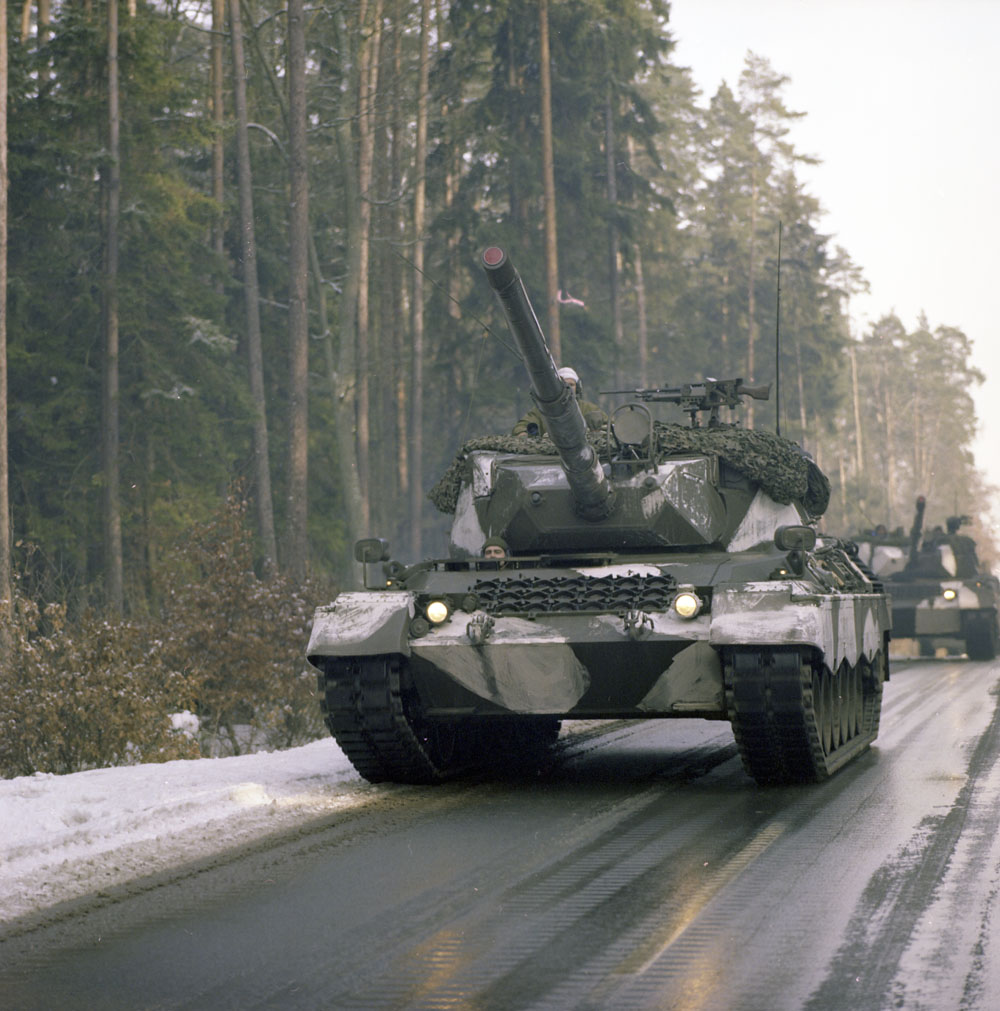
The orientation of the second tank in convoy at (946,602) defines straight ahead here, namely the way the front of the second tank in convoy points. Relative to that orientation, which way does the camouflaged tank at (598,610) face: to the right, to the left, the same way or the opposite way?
the same way

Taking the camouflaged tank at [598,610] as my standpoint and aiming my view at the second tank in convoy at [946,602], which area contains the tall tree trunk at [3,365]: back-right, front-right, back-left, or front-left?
front-left

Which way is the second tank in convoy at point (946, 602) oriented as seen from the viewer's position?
toward the camera

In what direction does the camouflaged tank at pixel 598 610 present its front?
toward the camera

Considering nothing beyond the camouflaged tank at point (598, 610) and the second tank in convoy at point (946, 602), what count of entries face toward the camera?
2

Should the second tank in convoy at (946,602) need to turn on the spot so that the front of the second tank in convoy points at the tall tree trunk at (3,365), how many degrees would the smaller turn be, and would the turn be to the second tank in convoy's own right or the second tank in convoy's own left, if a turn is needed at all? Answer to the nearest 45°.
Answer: approximately 45° to the second tank in convoy's own right

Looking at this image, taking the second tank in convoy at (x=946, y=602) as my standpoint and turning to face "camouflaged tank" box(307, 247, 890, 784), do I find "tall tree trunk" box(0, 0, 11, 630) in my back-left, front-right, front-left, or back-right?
front-right

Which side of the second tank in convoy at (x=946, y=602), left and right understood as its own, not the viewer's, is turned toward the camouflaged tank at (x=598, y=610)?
front

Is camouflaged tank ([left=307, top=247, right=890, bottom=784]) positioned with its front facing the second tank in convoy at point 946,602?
no

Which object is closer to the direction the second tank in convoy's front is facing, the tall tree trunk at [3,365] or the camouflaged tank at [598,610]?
the camouflaged tank
